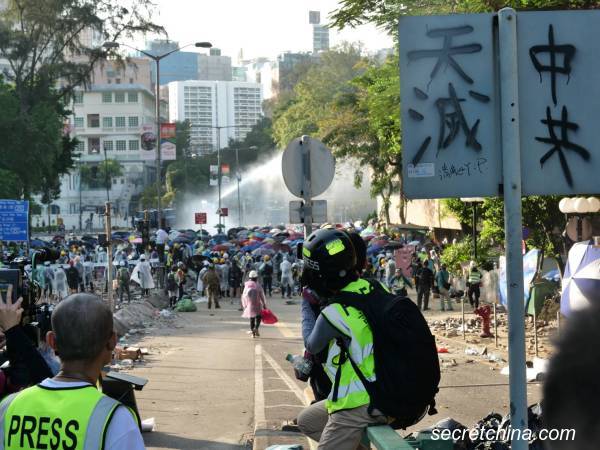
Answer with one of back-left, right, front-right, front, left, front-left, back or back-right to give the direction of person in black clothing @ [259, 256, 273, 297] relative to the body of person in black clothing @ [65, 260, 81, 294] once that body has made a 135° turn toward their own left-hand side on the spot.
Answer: back-left

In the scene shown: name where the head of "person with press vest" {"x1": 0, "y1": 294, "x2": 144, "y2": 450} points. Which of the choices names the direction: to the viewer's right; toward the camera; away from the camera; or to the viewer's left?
away from the camera

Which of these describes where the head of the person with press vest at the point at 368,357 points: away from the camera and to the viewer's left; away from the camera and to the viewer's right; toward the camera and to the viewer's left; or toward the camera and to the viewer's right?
away from the camera and to the viewer's left

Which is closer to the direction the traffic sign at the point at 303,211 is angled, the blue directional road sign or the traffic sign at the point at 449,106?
the blue directional road sign

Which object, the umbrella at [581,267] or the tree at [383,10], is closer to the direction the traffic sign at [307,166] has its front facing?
the tree

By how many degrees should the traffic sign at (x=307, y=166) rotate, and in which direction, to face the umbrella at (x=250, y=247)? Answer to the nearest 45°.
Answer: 0° — it already faces it

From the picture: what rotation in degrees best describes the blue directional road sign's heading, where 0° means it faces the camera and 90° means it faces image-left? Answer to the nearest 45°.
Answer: approximately 0°

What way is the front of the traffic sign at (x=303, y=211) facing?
away from the camera

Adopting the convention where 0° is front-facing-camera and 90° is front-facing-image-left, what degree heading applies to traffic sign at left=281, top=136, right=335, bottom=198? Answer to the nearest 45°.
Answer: approximately 180°

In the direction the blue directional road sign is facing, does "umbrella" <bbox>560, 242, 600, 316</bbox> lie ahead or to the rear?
ahead
